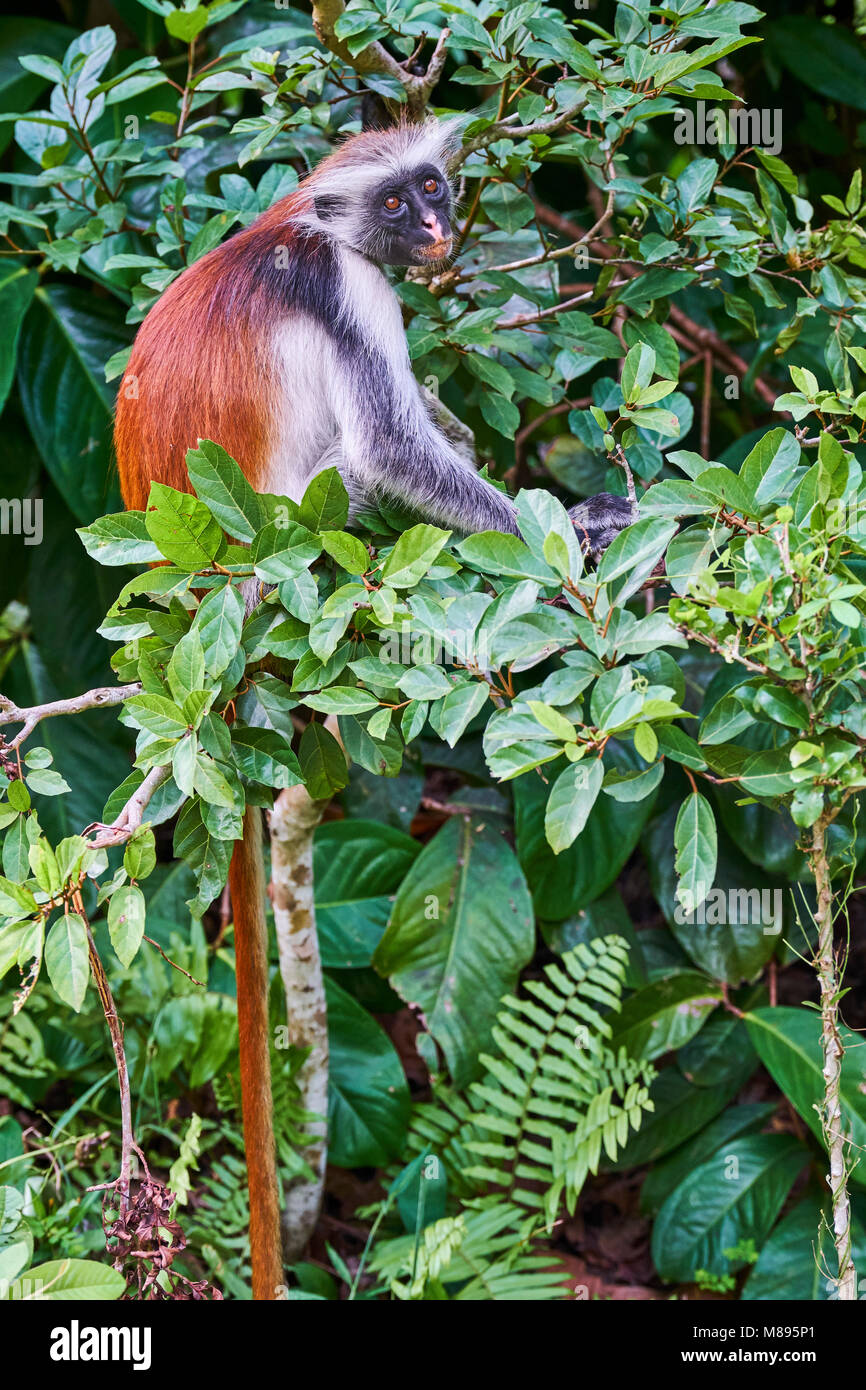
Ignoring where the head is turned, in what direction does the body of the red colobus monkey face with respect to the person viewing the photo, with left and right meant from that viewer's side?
facing to the right of the viewer

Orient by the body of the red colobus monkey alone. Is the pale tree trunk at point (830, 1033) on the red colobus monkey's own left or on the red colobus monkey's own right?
on the red colobus monkey's own right
